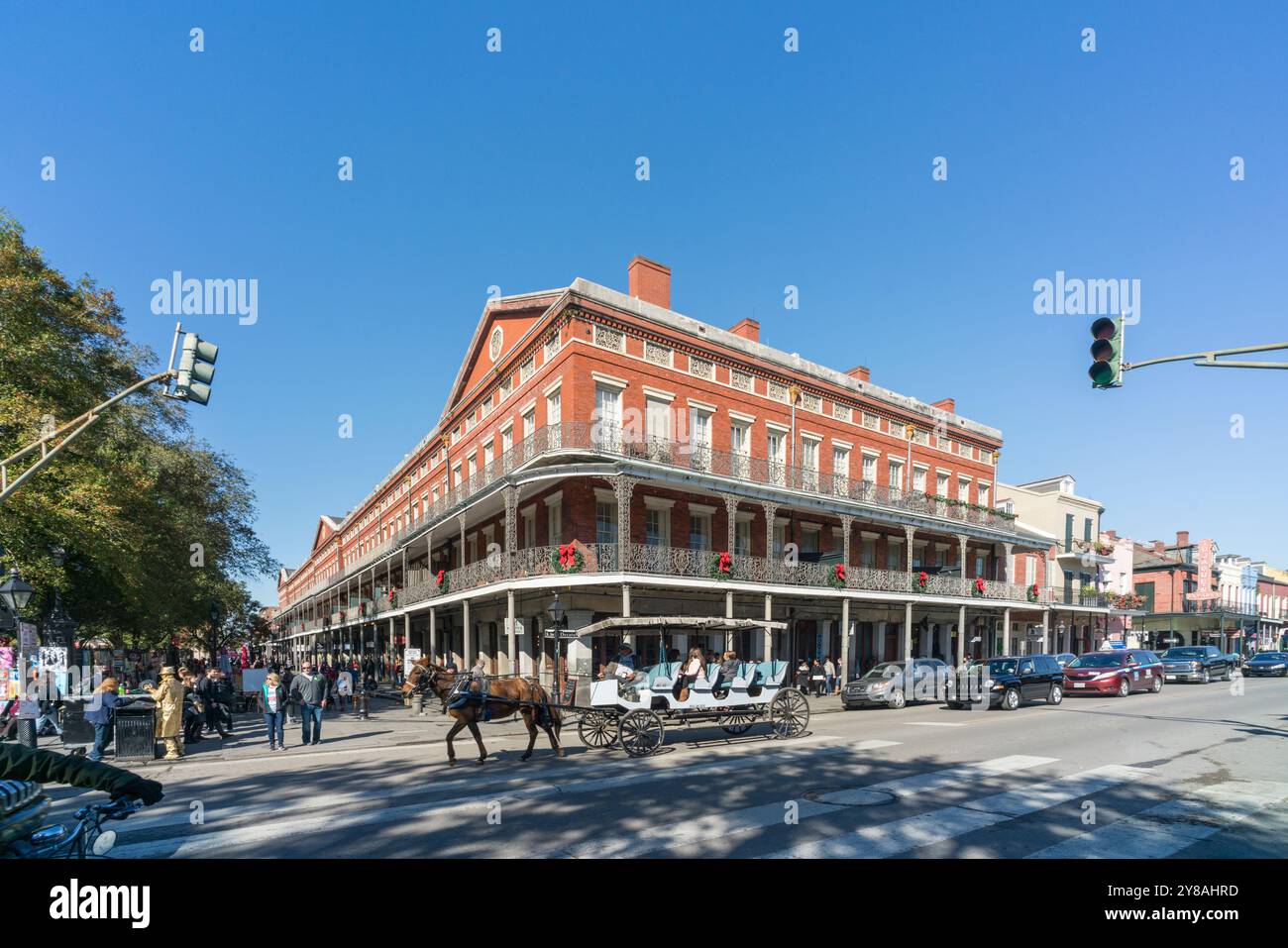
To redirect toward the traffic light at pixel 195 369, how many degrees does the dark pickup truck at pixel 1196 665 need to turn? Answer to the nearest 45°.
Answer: approximately 45° to its left

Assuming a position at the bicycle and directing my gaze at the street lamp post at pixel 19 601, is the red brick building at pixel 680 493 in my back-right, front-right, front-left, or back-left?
front-right

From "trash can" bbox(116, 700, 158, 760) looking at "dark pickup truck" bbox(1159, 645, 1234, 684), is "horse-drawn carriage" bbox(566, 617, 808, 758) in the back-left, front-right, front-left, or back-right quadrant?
front-right

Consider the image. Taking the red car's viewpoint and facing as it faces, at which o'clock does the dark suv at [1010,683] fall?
The dark suv is roughly at 11 o'clock from the red car.

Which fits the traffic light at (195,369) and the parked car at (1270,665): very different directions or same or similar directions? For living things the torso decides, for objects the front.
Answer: very different directions

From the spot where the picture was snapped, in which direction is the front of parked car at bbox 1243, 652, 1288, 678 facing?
facing the viewer and to the left of the viewer

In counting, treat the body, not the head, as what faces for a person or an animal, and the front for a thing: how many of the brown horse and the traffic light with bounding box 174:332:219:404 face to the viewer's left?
1

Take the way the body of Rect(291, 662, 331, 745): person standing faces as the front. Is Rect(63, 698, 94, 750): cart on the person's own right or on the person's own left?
on the person's own right

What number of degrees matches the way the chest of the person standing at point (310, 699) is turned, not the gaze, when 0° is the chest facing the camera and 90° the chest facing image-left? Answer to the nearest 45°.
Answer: approximately 0°

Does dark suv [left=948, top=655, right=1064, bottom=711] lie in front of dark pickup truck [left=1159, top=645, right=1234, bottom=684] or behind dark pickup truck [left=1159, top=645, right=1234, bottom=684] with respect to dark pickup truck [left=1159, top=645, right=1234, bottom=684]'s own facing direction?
in front

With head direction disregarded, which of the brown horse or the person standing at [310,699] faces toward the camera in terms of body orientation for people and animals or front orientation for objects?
the person standing

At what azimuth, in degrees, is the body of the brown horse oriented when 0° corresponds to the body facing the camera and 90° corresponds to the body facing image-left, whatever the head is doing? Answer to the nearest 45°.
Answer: approximately 90°

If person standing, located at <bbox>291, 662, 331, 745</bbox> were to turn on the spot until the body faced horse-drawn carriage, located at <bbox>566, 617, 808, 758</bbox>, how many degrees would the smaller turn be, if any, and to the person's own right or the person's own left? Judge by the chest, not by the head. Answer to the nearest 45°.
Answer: approximately 45° to the person's own left

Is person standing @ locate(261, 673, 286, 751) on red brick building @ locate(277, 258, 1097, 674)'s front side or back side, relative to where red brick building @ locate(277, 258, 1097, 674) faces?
on the front side

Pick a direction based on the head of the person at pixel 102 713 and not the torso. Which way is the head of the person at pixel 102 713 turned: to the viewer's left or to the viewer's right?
to the viewer's right

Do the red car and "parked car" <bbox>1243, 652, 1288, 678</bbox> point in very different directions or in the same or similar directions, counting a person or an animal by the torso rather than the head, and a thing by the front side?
same or similar directions
